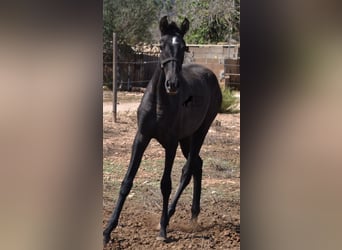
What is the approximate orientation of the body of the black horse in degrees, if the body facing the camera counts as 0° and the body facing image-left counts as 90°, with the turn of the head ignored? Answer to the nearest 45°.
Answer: approximately 45°
